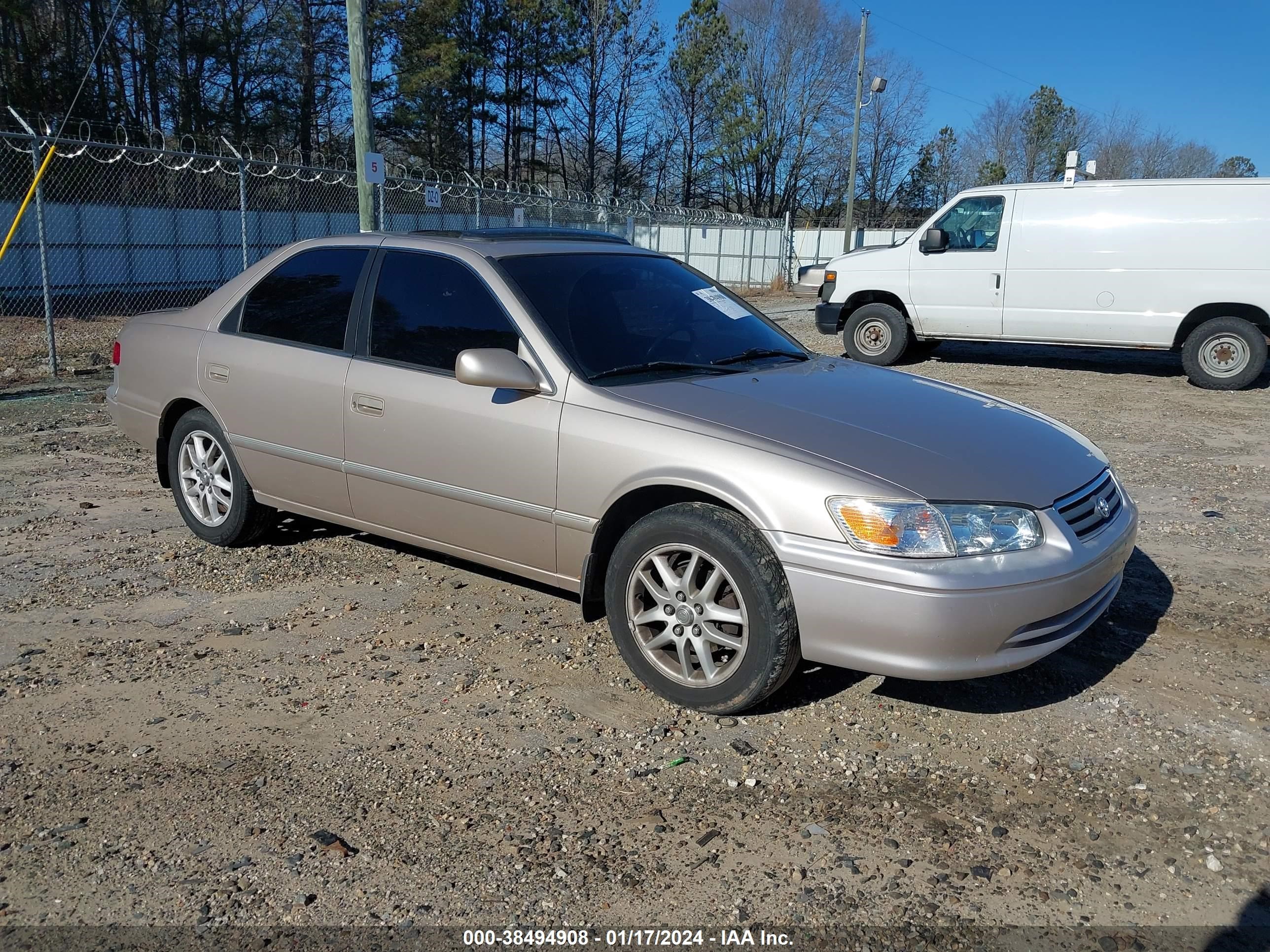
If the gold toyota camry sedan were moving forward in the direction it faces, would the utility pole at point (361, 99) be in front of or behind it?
behind

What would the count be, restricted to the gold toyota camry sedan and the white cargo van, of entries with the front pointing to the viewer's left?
1

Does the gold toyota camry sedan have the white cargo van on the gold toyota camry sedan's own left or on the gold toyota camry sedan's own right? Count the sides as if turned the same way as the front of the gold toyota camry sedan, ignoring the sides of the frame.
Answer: on the gold toyota camry sedan's own left

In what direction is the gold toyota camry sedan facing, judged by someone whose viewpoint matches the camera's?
facing the viewer and to the right of the viewer

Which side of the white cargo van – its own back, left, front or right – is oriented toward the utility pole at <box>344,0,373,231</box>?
front

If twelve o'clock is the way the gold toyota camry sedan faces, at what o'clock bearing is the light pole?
The light pole is roughly at 8 o'clock from the gold toyota camry sedan.

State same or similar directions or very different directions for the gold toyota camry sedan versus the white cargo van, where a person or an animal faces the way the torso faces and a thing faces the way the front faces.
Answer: very different directions

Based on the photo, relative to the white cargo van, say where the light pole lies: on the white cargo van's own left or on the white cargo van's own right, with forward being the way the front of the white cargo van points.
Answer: on the white cargo van's own right

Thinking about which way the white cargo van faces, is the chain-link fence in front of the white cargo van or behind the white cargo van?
in front

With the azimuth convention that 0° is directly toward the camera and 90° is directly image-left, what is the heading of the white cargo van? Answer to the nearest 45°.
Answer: approximately 90°

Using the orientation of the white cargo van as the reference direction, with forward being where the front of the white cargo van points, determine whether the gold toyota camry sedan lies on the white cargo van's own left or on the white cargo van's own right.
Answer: on the white cargo van's own left

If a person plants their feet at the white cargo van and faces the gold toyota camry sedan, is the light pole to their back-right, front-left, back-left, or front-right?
back-right
